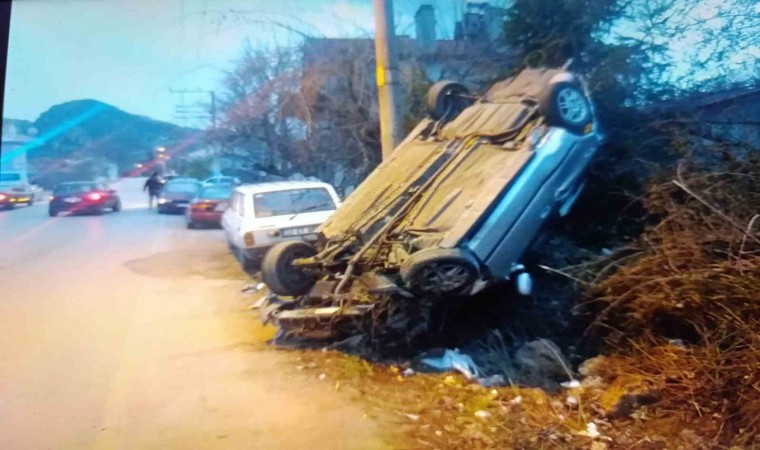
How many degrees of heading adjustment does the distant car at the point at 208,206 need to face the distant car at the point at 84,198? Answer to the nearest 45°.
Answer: approximately 90° to its left

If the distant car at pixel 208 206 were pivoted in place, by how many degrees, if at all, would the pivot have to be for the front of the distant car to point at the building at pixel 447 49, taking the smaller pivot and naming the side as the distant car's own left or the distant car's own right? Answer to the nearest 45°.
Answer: approximately 90° to the distant car's own right

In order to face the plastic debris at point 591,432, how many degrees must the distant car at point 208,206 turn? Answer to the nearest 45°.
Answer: approximately 135° to its right

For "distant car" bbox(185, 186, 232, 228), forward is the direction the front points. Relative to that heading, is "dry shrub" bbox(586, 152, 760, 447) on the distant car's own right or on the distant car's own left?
on the distant car's own right

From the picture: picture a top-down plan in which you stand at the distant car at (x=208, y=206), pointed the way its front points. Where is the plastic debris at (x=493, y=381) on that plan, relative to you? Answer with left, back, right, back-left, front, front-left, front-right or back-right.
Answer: back-right

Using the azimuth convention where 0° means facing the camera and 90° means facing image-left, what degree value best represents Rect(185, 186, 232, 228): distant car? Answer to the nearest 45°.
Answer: approximately 180°

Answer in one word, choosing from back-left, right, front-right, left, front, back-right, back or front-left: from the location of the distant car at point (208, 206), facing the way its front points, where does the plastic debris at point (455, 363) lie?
back-right
